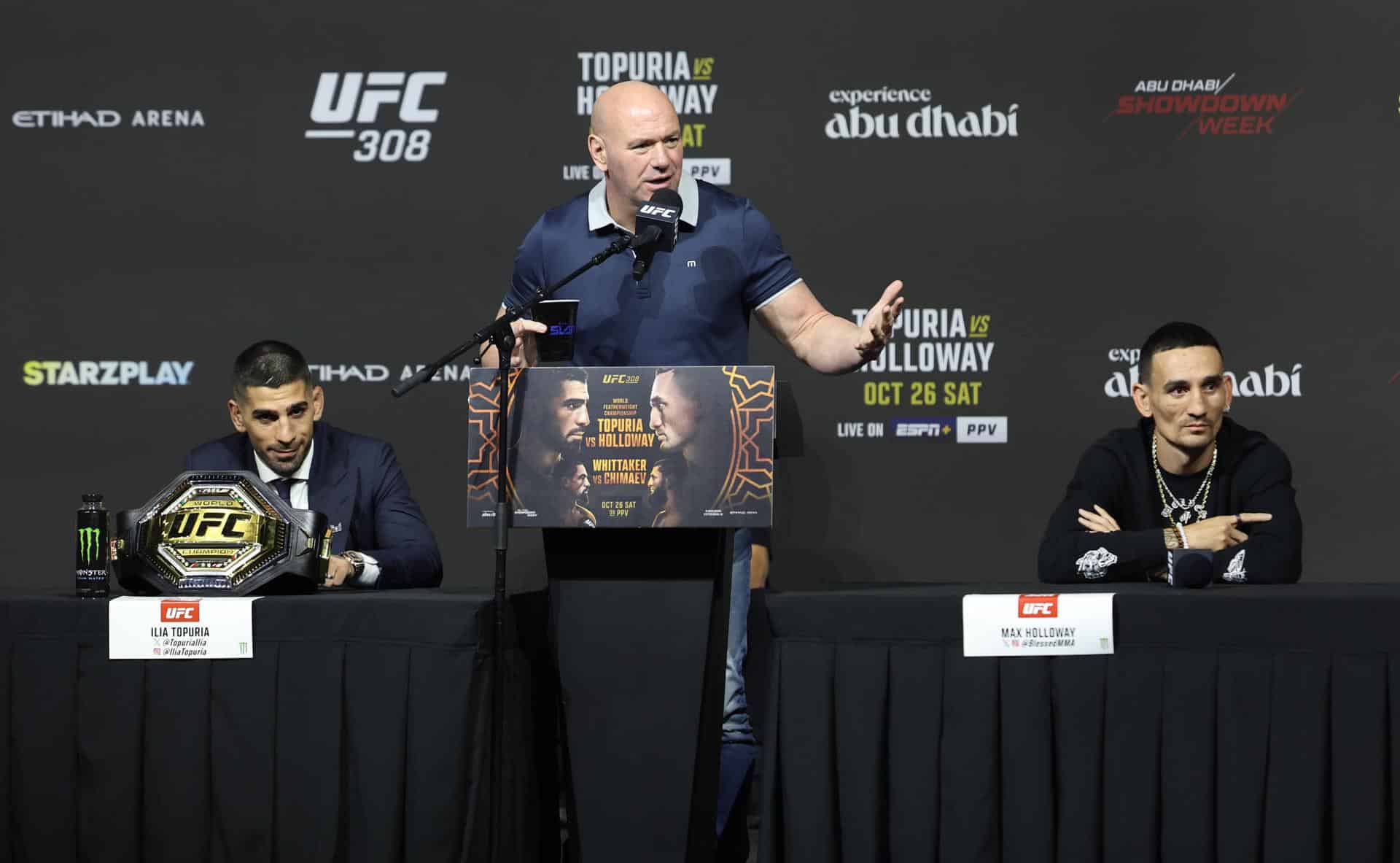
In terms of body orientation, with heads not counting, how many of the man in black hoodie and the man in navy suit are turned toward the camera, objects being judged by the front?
2

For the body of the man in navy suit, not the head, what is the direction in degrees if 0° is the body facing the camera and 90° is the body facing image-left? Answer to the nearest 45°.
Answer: approximately 0°
